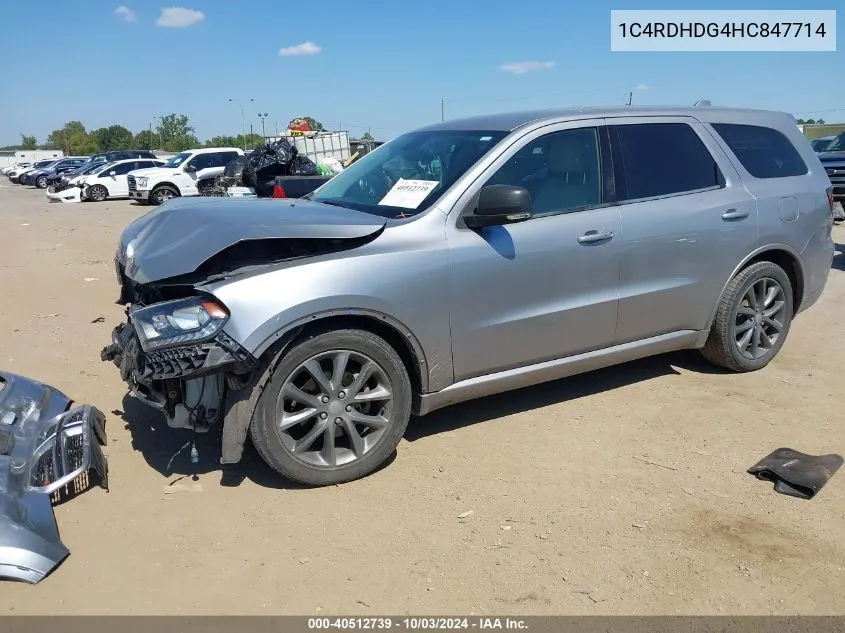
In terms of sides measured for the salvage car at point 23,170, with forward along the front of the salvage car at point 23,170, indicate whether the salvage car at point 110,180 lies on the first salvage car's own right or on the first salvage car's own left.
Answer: on the first salvage car's own left

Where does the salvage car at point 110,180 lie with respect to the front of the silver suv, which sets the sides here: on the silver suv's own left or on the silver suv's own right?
on the silver suv's own right

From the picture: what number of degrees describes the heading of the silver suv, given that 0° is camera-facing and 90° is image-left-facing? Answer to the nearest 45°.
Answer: approximately 45°

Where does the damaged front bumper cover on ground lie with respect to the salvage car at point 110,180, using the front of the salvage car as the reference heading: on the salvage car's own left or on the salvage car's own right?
on the salvage car's own left

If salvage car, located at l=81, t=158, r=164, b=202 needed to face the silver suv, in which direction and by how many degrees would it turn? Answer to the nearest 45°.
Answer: approximately 90° to its left

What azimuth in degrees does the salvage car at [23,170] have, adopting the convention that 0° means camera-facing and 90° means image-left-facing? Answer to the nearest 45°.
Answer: approximately 45°

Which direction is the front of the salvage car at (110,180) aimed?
to the viewer's left

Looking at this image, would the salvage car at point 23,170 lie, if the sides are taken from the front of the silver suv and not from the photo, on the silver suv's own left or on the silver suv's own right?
on the silver suv's own right
